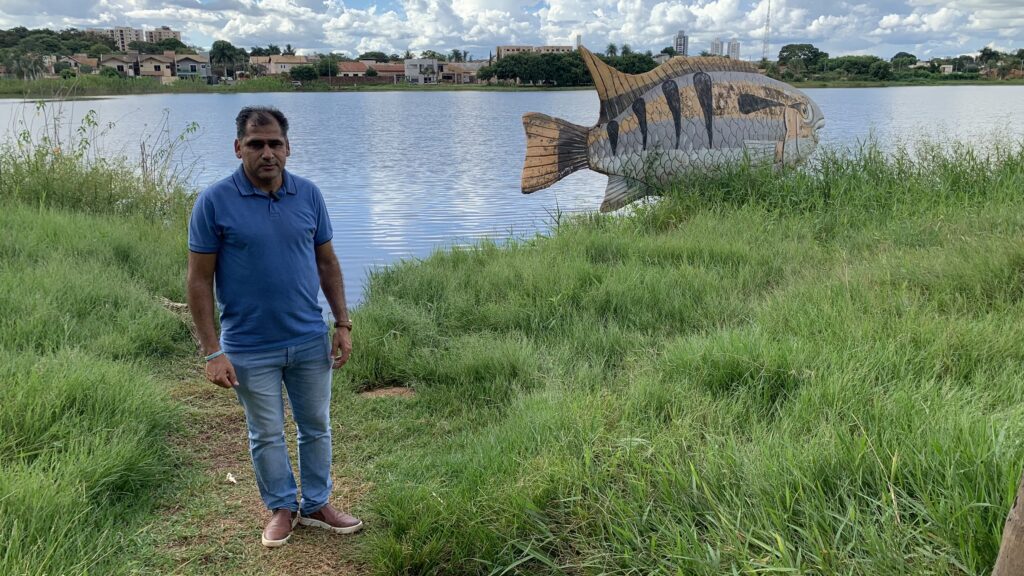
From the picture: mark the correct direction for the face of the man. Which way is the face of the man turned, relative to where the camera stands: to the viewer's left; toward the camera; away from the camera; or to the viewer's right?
toward the camera

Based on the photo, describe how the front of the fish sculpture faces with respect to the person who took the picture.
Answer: facing to the right of the viewer

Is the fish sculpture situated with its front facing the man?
no
